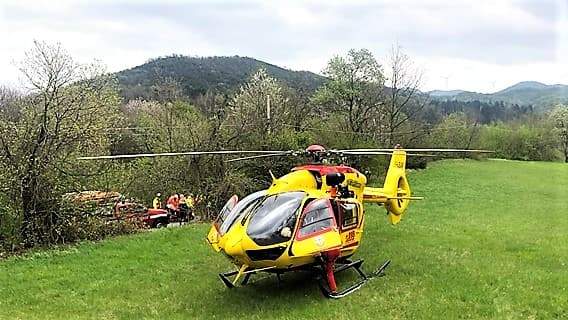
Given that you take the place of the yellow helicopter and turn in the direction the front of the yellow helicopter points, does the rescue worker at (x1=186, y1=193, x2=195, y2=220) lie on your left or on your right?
on your right

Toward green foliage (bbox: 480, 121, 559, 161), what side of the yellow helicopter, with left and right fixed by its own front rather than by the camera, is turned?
back

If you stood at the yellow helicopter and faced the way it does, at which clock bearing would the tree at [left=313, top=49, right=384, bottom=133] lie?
The tree is roughly at 5 o'clock from the yellow helicopter.

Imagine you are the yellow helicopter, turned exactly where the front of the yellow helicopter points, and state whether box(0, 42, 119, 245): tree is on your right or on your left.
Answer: on your right

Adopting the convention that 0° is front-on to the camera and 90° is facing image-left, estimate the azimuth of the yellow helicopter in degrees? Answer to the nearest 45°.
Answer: approximately 45°

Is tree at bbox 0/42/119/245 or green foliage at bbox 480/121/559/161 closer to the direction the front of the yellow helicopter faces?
the tree

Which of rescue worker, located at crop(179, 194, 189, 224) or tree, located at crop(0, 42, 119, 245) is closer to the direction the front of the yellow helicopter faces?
the tree

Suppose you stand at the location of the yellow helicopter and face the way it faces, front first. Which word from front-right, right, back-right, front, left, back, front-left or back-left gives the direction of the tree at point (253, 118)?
back-right
